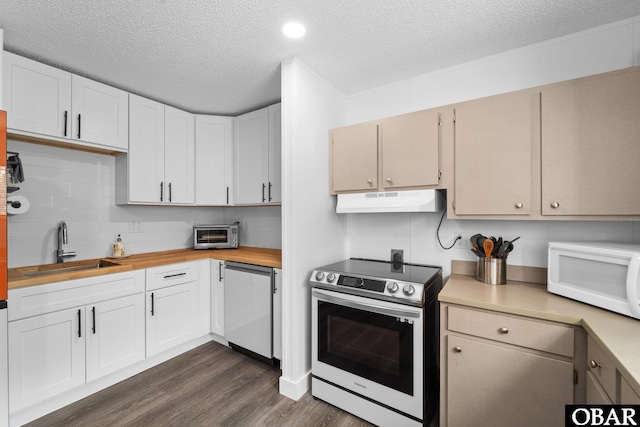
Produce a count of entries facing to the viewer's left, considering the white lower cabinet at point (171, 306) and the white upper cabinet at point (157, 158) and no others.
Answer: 0

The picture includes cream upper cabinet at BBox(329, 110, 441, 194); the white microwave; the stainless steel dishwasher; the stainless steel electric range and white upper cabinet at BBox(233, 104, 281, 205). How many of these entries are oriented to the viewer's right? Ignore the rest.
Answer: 0

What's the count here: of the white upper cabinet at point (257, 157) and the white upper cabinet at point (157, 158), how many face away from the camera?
0

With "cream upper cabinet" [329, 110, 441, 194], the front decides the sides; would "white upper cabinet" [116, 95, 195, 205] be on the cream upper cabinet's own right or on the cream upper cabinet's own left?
on the cream upper cabinet's own right

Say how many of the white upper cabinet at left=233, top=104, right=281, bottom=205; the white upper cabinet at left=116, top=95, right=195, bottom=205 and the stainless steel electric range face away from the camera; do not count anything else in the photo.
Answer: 0

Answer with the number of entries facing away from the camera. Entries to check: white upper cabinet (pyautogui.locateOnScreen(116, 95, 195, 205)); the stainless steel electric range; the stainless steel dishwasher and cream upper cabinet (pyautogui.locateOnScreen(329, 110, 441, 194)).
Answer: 0

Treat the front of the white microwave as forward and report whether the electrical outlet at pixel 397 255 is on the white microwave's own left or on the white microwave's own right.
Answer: on the white microwave's own right

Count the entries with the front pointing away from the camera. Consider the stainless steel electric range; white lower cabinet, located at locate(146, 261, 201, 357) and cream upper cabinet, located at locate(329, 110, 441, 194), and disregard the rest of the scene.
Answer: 0

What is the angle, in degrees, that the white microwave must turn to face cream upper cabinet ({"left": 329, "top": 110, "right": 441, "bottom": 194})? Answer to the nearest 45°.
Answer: approximately 45° to its right
